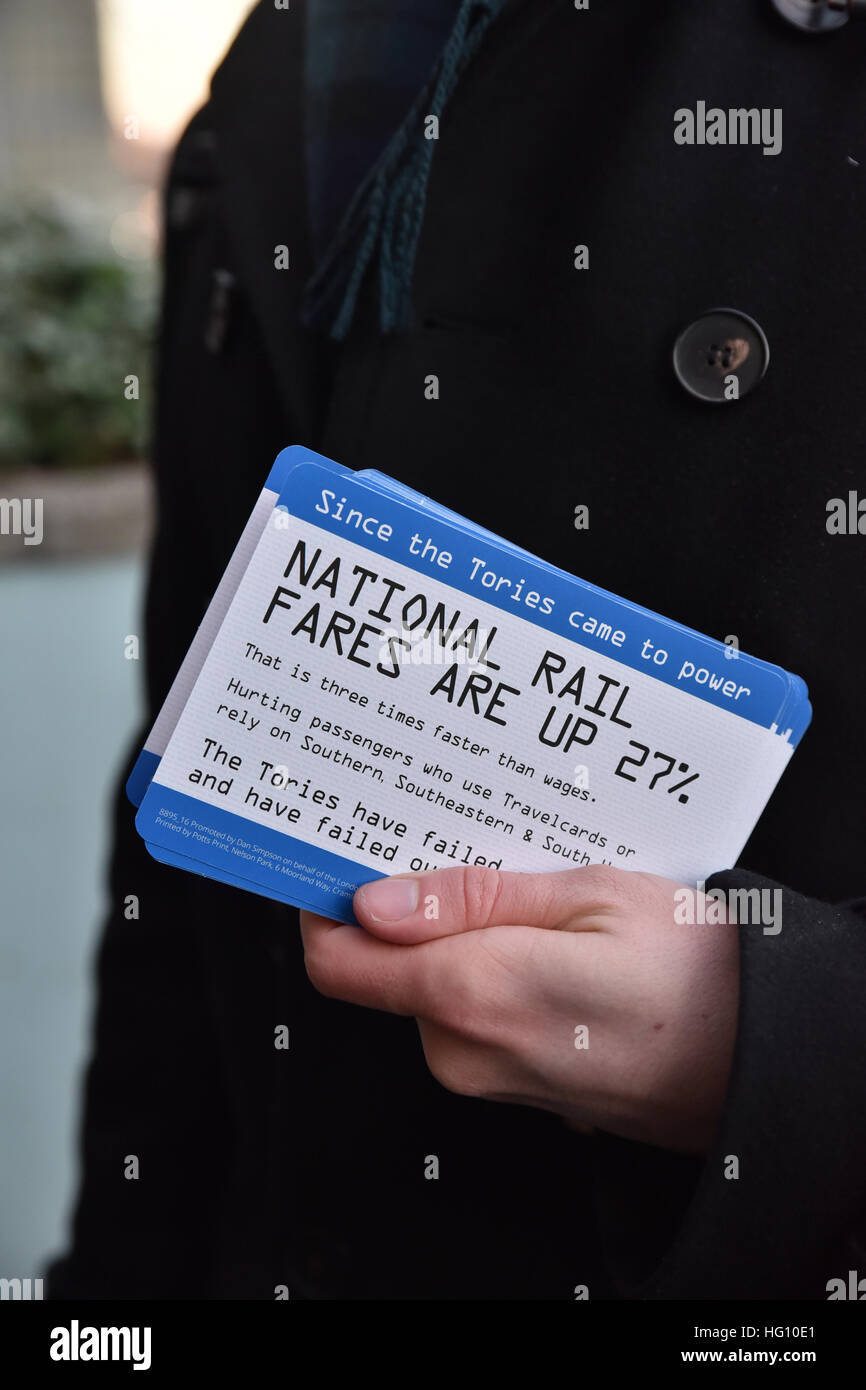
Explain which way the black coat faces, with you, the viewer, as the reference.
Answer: facing the viewer and to the left of the viewer

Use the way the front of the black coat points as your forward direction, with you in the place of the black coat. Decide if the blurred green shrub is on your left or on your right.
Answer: on your right
